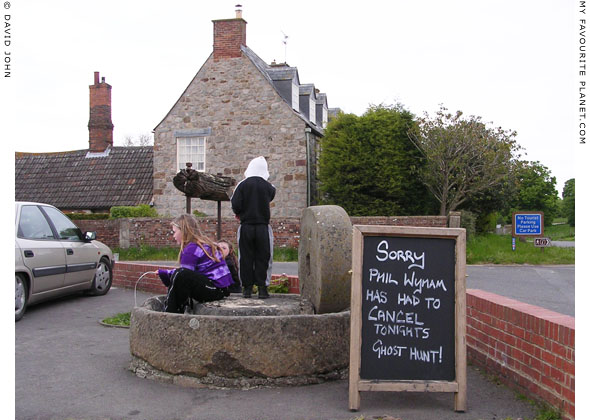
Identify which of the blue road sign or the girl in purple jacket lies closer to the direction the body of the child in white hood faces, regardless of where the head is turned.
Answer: the blue road sign

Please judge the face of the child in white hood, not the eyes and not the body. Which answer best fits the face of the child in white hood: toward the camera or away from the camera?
away from the camera

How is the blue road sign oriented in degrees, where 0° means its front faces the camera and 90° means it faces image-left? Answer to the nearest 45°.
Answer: approximately 0°

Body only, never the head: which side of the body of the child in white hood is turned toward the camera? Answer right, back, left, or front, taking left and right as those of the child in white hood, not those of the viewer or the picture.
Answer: back

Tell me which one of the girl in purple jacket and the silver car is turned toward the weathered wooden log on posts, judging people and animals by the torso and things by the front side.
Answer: the silver car

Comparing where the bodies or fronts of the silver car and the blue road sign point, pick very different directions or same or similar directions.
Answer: very different directions

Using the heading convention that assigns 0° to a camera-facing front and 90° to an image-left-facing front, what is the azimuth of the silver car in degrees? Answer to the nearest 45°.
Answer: approximately 225°

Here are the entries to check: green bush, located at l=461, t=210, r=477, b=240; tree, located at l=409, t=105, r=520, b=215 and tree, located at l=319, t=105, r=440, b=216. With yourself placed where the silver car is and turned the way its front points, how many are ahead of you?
3

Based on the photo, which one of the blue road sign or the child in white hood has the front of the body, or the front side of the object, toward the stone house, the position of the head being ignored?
the child in white hood

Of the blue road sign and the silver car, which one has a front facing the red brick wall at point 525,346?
the blue road sign

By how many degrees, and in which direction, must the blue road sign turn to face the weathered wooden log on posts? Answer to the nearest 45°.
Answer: approximately 45° to its right
